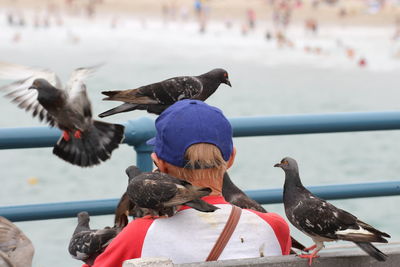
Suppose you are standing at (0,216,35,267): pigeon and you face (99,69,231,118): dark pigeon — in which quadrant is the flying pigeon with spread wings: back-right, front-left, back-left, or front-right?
front-left

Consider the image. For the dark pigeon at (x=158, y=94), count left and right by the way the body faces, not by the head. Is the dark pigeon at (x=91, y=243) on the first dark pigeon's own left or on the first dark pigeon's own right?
on the first dark pigeon's own right

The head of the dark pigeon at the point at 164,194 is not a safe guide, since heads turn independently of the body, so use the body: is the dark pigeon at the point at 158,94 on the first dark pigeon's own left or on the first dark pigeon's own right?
on the first dark pigeon's own right

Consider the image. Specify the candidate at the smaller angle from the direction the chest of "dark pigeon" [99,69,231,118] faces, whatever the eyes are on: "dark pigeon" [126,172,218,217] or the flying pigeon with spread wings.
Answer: the dark pigeon

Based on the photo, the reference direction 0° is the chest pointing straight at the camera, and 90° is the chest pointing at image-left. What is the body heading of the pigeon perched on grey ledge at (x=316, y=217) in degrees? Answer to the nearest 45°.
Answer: approximately 90°

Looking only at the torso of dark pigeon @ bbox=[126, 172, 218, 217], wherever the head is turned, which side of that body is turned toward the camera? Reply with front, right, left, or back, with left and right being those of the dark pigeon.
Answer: left

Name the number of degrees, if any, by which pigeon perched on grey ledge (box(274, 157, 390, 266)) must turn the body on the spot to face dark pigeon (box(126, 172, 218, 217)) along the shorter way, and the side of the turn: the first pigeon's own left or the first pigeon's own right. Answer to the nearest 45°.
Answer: approximately 45° to the first pigeon's own left

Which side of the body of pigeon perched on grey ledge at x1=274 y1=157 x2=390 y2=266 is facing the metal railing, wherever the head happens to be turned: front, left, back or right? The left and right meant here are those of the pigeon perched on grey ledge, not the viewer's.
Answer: right

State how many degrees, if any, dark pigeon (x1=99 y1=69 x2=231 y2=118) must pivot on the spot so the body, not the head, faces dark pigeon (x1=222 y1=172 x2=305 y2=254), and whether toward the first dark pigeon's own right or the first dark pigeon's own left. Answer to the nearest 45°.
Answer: approximately 45° to the first dark pigeon's own right

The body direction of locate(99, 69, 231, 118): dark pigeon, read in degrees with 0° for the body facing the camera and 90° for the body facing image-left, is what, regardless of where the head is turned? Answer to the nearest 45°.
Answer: approximately 270°

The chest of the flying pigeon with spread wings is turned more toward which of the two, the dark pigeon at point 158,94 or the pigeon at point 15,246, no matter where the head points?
the pigeon
